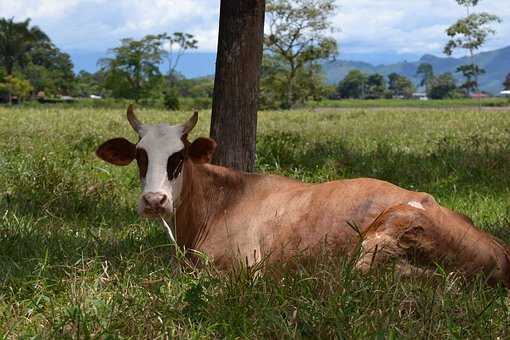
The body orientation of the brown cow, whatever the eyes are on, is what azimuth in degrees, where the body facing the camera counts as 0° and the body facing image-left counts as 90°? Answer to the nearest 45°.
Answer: approximately 90°
